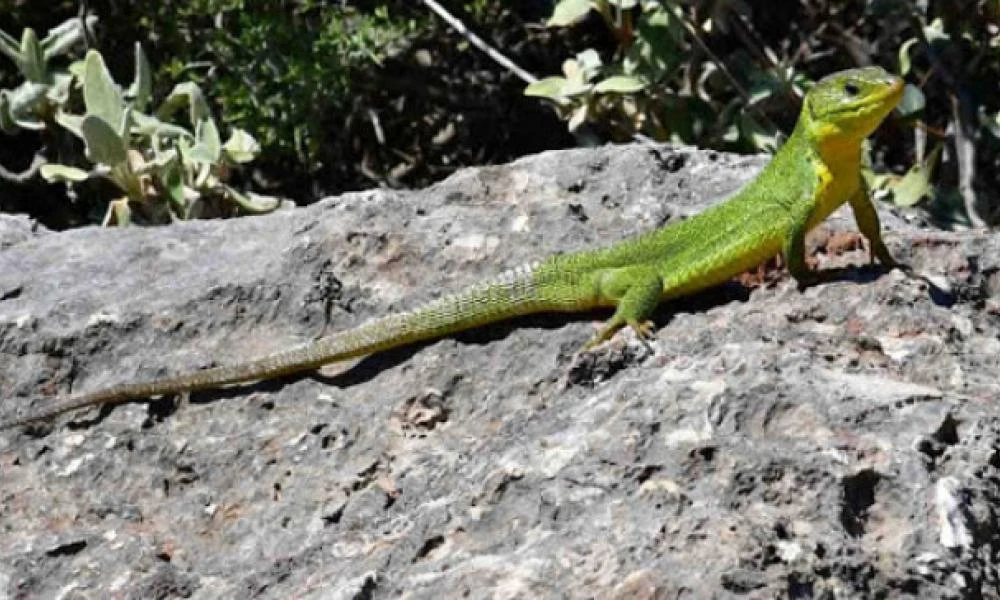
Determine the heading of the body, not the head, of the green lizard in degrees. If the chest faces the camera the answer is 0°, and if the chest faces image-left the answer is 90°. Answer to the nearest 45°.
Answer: approximately 270°

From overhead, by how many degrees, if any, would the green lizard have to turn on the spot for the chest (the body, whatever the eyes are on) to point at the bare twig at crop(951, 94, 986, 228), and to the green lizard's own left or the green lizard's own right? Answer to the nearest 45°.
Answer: approximately 45° to the green lizard's own left
